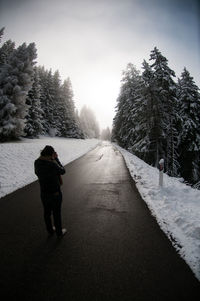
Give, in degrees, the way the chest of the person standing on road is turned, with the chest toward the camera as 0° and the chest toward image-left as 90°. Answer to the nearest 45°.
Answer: approximately 225°

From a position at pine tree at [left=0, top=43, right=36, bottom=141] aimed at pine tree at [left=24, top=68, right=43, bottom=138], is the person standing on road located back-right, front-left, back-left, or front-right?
back-right

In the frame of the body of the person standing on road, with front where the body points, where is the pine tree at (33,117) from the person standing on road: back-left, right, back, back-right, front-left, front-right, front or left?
front-left

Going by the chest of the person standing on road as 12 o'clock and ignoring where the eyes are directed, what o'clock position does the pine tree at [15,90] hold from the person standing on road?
The pine tree is roughly at 10 o'clock from the person standing on road.

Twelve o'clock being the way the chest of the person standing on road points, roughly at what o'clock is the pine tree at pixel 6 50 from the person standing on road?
The pine tree is roughly at 10 o'clock from the person standing on road.

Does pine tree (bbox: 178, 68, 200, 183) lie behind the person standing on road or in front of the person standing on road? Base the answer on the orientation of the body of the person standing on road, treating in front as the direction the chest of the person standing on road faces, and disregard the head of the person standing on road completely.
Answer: in front

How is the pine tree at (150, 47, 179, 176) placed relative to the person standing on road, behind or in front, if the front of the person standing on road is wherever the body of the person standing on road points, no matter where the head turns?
in front
